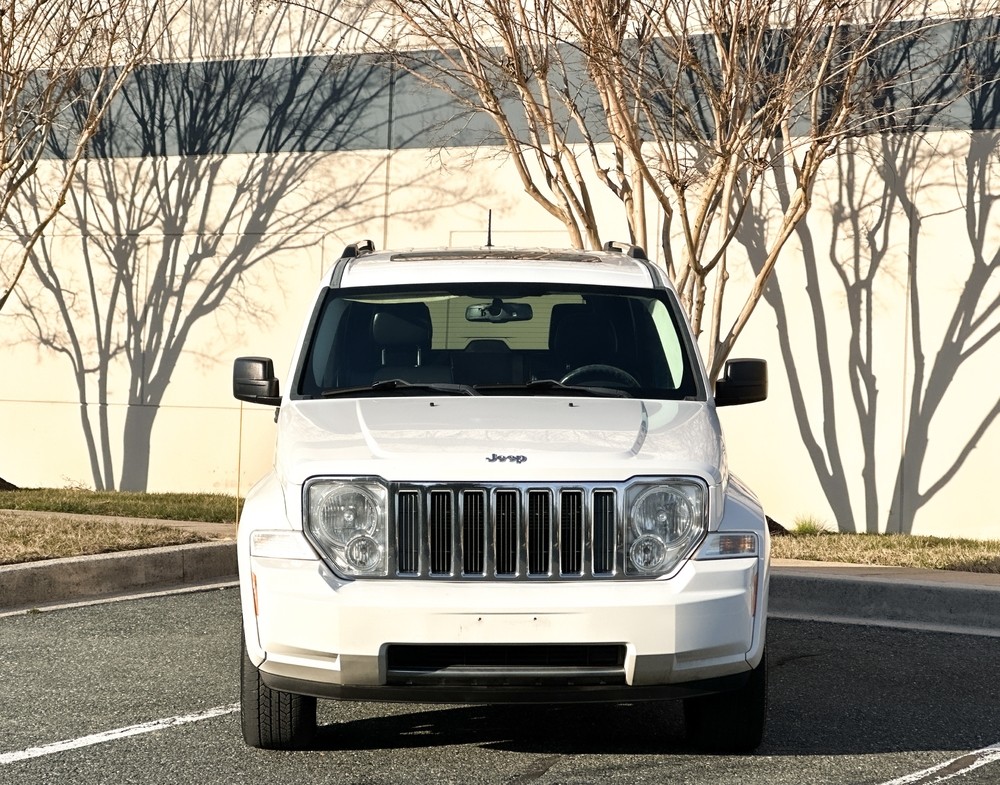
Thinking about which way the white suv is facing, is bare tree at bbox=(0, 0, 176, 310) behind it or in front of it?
behind

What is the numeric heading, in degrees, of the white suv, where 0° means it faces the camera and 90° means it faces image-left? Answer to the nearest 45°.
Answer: approximately 0°

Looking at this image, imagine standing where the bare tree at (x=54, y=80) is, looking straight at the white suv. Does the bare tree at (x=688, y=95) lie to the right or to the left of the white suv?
left

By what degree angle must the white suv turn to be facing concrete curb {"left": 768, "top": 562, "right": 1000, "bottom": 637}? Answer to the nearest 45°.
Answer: approximately 135° to its left

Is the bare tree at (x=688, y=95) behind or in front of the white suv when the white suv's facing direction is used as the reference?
behind
